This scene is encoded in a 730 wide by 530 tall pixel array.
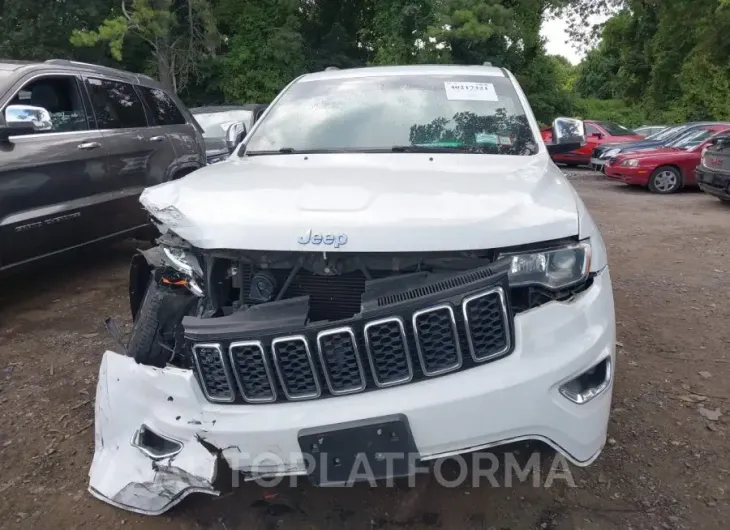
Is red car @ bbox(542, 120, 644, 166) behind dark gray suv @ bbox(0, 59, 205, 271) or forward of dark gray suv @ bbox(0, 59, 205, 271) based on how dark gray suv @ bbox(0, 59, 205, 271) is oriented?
behind

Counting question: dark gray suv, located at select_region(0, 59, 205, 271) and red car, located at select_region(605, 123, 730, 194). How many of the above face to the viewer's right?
0

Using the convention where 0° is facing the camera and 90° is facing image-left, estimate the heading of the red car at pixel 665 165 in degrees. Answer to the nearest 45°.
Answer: approximately 45°

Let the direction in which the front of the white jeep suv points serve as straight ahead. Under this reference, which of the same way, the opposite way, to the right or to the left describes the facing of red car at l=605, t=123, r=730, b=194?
to the right

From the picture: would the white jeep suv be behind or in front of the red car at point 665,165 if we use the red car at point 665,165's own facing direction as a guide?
in front

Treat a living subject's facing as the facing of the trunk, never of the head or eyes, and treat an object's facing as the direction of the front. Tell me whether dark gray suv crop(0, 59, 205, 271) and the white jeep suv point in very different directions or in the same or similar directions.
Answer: same or similar directions

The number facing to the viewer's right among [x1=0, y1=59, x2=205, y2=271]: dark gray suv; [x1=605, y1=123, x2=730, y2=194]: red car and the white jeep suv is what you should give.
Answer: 0

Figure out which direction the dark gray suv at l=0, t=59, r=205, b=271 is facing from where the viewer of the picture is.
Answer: facing the viewer and to the left of the viewer

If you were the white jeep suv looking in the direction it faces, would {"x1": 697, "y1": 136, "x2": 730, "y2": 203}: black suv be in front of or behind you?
behind

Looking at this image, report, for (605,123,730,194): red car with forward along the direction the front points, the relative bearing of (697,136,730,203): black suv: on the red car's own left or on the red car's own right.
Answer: on the red car's own left

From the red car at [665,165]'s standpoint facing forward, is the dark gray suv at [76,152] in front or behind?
in front

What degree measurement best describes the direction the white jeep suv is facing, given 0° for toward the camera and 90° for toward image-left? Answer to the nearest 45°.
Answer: approximately 0°

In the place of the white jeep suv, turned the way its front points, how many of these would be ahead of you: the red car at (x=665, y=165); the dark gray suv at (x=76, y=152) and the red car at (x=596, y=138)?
0

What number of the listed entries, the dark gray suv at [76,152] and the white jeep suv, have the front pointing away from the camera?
0

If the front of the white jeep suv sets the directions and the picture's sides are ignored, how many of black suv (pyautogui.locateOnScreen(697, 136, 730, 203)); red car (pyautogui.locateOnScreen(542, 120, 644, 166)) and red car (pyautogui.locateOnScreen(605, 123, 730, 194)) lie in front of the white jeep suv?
0
